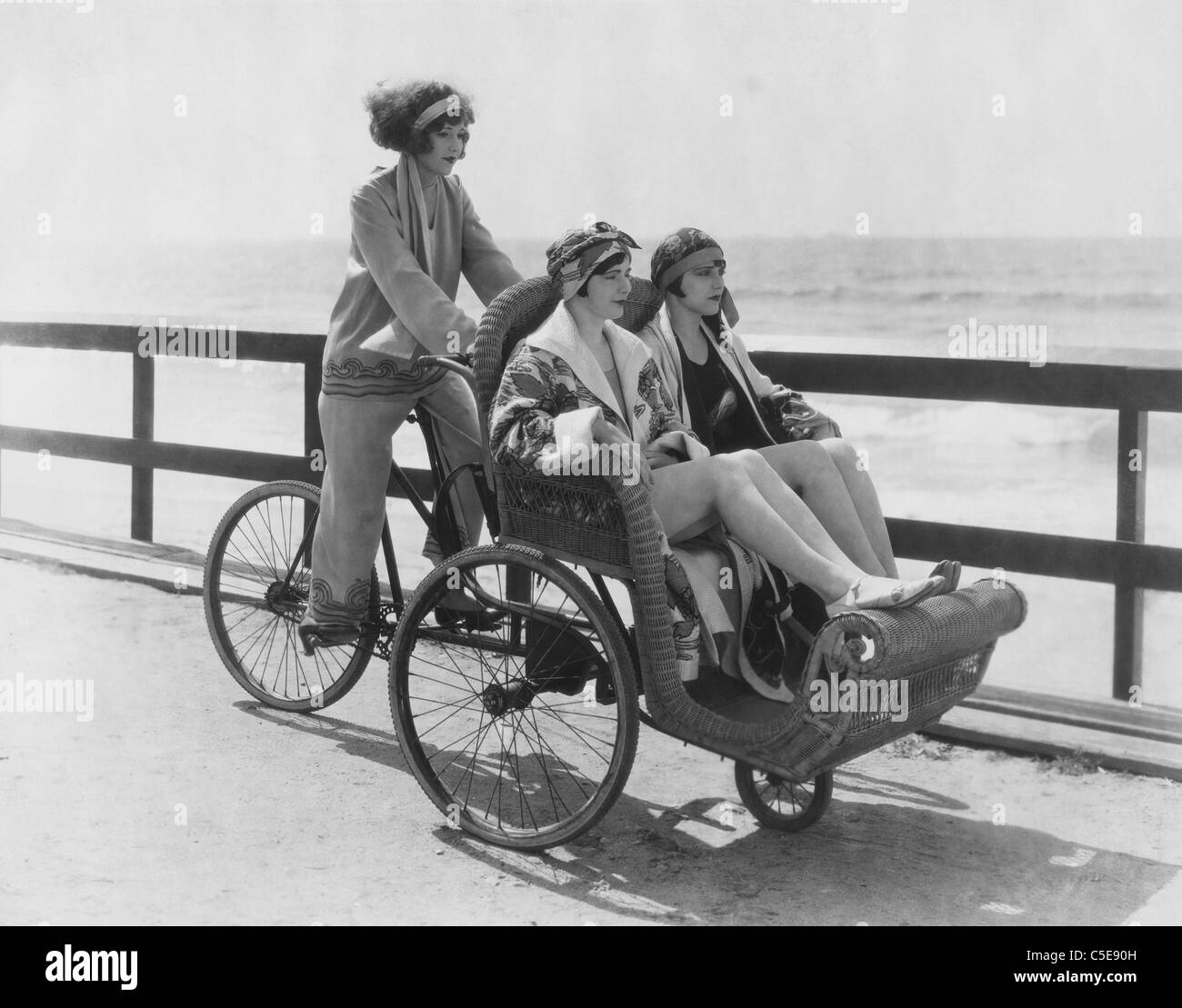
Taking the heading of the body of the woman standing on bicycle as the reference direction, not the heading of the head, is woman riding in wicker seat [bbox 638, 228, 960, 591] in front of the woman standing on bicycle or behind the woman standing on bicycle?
in front

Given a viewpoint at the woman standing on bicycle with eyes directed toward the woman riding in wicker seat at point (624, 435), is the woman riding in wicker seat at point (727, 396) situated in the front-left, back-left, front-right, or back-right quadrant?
front-left

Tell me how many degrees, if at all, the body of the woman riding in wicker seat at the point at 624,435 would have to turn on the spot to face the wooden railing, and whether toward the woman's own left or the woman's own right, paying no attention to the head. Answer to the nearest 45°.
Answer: approximately 90° to the woman's own left

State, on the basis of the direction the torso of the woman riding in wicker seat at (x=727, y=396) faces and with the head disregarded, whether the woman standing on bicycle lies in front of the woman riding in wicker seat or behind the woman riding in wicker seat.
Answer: behind

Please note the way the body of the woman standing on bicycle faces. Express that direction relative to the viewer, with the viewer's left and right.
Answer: facing the viewer and to the right of the viewer

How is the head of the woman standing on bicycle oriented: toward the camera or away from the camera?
toward the camera

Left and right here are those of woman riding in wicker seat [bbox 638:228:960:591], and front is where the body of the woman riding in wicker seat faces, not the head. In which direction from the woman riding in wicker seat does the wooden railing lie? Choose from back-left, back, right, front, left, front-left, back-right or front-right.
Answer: left

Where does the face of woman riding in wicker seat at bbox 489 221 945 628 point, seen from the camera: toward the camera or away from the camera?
toward the camera

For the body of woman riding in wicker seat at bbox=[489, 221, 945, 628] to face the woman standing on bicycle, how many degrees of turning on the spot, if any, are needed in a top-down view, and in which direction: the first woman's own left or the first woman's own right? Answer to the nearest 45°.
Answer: approximately 180°

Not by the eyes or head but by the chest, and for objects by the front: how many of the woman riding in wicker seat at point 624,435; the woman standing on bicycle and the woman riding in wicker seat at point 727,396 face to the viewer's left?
0

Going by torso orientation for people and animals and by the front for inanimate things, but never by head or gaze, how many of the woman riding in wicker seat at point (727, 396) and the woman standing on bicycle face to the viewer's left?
0

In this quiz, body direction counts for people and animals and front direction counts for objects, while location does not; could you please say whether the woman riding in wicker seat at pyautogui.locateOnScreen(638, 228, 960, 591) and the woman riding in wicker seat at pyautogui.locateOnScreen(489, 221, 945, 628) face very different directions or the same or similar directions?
same or similar directions

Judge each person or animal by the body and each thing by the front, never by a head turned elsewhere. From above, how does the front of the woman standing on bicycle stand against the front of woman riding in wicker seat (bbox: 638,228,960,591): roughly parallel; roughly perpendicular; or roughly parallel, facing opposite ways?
roughly parallel
